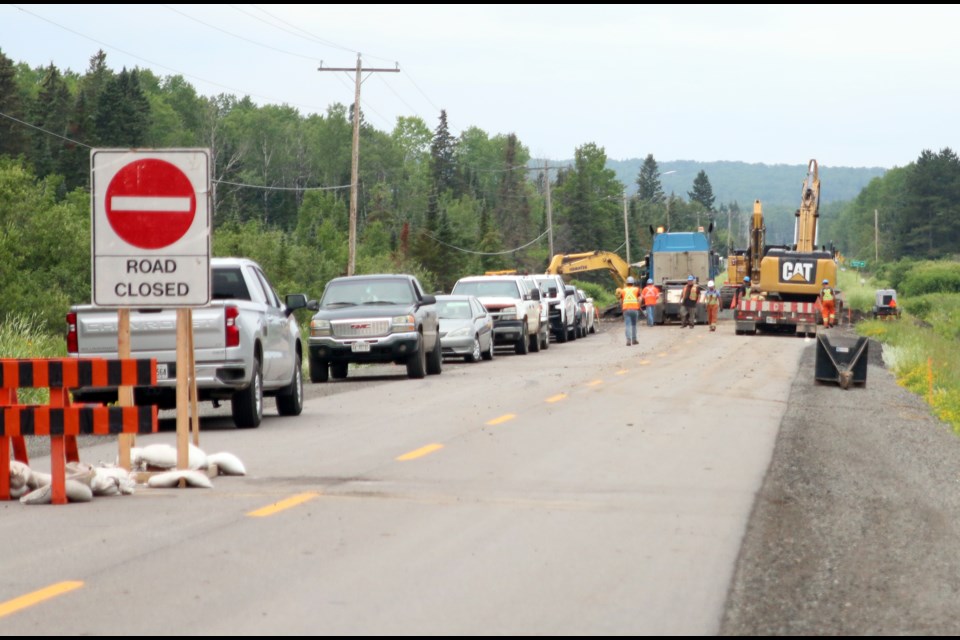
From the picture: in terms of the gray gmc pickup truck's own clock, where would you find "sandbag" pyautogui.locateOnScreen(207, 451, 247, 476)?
The sandbag is roughly at 12 o'clock from the gray gmc pickup truck.

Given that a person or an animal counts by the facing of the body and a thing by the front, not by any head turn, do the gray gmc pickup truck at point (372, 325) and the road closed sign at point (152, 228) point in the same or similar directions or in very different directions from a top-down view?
same or similar directions

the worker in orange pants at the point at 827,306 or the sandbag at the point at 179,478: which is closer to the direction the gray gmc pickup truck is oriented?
the sandbag

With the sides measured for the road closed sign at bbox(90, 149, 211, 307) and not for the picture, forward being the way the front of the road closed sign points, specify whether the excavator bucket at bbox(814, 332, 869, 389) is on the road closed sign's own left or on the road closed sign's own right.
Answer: on the road closed sign's own left

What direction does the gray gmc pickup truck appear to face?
toward the camera

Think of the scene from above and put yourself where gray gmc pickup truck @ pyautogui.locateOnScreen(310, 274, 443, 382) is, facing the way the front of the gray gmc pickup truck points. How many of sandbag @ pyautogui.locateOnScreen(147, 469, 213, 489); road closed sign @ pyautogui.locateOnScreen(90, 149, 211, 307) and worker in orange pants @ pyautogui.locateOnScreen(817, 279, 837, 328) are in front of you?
2

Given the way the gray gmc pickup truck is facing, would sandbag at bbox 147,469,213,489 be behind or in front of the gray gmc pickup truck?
in front

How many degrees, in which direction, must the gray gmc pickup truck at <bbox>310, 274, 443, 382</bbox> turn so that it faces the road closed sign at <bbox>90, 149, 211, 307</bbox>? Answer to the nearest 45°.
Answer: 0° — it already faces it

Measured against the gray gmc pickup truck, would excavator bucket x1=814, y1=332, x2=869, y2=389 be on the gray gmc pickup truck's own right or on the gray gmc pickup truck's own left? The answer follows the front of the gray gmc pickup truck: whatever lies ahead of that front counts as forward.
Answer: on the gray gmc pickup truck's own left

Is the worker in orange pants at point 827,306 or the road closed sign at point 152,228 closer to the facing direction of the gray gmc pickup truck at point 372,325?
the road closed sign

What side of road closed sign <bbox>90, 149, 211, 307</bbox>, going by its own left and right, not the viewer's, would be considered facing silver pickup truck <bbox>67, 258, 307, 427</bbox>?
back

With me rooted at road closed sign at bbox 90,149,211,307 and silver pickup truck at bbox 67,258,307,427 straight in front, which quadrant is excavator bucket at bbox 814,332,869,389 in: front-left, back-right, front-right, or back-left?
front-right

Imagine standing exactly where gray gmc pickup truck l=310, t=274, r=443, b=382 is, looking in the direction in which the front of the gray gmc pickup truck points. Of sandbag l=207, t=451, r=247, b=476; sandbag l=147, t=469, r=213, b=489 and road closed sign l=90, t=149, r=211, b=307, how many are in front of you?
3

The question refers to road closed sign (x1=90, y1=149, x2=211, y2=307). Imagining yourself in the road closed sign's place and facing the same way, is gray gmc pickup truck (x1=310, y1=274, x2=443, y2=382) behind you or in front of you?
behind

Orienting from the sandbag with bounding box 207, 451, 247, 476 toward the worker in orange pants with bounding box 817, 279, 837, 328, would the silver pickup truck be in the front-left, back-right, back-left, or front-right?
front-left

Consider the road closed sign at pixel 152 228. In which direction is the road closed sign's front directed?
toward the camera
